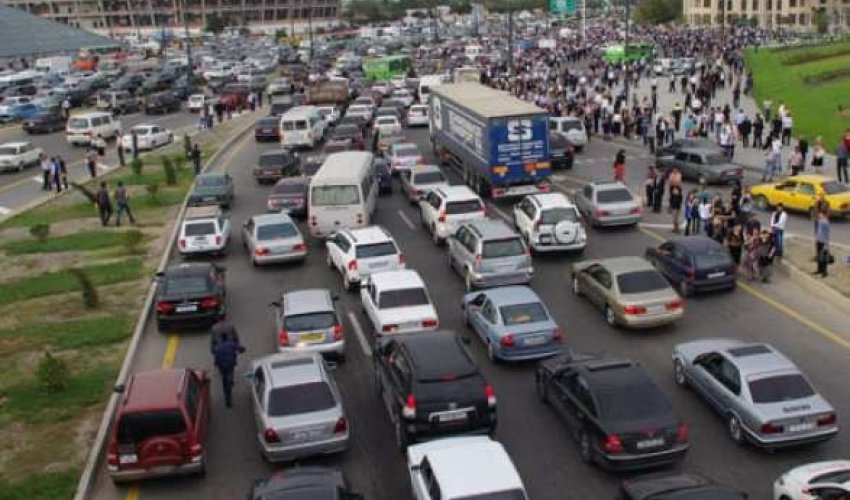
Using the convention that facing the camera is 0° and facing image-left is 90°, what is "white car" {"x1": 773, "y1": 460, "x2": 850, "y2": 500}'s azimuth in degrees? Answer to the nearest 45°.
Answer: approximately 135°

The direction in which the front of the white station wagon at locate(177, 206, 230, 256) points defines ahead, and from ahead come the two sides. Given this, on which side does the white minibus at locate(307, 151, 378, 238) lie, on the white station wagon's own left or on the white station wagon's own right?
on the white station wagon's own right

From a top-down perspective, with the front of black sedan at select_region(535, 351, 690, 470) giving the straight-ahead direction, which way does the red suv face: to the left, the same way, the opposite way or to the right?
the same way

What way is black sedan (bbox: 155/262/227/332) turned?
away from the camera

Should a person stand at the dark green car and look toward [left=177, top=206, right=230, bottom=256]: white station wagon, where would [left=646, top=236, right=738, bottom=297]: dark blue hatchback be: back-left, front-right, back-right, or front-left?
front-left

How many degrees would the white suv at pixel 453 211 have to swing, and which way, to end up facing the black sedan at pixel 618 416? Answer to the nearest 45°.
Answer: approximately 135° to its left

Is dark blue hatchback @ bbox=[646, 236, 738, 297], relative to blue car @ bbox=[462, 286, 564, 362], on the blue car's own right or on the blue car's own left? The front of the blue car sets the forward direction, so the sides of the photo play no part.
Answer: on the blue car's own right

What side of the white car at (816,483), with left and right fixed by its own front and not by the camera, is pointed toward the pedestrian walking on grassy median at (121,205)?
front

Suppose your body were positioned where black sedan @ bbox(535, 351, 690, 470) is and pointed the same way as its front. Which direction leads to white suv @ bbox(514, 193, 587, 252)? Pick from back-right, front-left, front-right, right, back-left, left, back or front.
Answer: front-right

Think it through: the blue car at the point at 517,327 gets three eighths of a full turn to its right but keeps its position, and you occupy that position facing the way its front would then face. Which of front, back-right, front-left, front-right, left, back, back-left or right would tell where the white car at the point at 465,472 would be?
right

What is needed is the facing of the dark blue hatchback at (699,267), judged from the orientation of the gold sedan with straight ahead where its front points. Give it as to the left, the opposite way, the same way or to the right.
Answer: the same way

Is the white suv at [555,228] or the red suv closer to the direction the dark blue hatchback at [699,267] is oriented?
the white suv

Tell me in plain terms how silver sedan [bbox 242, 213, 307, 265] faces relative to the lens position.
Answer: facing away from the viewer and to the left of the viewer

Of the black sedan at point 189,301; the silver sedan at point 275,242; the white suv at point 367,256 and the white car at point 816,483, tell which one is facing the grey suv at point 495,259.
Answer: the white car

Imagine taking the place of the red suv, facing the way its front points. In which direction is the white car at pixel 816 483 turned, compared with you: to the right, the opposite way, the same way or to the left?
the same way

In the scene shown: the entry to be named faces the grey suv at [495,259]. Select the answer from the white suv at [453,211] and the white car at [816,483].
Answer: the white car

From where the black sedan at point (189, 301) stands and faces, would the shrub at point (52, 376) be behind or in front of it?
behind

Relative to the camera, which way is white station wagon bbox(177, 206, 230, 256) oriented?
away from the camera

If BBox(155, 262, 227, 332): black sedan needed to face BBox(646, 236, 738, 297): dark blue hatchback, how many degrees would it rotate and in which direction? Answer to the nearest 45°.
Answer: approximately 90° to its right

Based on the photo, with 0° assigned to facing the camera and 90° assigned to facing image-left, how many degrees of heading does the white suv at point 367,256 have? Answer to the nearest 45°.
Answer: approximately 135°

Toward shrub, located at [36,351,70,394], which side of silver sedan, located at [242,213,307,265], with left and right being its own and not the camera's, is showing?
back

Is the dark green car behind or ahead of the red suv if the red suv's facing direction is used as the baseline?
ahead

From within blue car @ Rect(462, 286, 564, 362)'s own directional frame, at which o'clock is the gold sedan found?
The gold sedan is roughly at 3 o'clock from the blue car.
